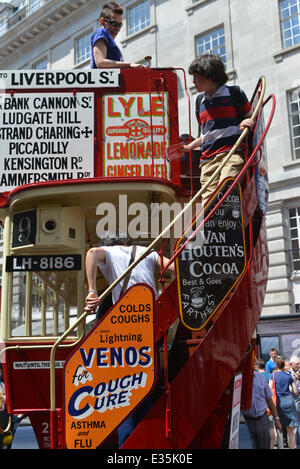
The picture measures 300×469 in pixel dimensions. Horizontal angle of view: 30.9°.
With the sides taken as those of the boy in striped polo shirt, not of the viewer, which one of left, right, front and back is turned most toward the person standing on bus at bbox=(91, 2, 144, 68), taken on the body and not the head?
right

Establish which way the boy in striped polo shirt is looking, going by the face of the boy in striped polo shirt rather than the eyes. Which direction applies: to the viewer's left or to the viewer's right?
to the viewer's left

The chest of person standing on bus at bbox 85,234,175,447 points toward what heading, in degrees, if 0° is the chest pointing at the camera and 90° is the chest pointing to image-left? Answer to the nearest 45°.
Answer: approximately 180°

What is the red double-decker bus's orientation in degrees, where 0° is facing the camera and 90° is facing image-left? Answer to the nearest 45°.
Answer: approximately 180°

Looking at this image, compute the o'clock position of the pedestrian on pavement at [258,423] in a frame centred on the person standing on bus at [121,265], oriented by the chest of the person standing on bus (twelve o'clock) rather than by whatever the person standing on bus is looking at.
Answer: The pedestrian on pavement is roughly at 1 o'clock from the person standing on bus.

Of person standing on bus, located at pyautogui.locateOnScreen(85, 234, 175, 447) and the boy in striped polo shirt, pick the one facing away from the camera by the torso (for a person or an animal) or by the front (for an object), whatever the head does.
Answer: the person standing on bus

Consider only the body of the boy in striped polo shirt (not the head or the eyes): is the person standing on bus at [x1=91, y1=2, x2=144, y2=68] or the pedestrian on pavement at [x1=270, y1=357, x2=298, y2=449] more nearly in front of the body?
the person standing on bus
